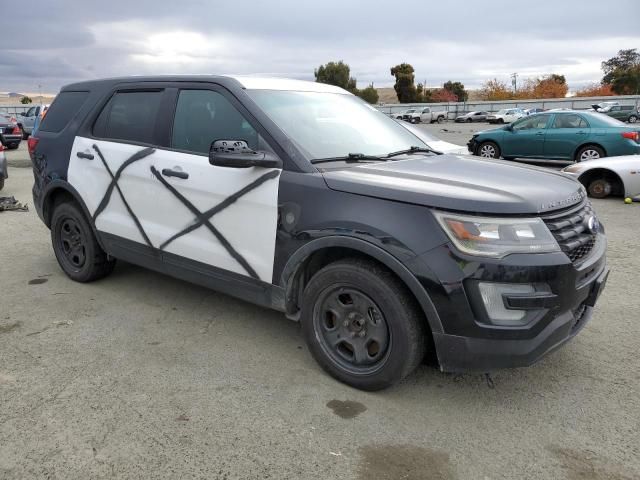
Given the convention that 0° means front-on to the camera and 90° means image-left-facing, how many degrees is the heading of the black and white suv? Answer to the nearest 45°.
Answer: approximately 315°

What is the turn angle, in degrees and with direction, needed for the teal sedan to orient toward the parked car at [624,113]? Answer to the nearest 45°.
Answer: approximately 90° to its right

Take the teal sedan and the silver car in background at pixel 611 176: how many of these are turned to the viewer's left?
2

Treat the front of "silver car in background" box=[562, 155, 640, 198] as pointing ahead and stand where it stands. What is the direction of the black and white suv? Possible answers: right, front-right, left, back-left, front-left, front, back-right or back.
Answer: left

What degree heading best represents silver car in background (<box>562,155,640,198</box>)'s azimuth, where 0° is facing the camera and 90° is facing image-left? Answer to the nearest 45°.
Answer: approximately 90°

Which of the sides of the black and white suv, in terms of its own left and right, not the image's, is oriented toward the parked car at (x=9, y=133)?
back

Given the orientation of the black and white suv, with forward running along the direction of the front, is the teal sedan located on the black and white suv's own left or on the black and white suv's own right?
on the black and white suv's own left

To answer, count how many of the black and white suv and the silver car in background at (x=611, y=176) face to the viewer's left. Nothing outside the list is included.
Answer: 1

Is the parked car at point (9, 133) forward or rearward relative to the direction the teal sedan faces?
forward

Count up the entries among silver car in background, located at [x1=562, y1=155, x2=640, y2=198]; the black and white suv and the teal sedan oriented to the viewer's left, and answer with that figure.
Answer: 2

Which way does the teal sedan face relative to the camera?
to the viewer's left

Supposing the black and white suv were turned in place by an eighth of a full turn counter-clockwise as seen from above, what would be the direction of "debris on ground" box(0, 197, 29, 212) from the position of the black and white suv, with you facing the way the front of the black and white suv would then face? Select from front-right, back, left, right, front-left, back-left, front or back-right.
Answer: back-left

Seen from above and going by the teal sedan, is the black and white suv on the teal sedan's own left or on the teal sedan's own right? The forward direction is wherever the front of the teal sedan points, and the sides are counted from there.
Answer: on the teal sedan's own left

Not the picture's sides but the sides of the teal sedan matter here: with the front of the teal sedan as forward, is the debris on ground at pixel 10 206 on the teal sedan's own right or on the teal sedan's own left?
on the teal sedan's own left

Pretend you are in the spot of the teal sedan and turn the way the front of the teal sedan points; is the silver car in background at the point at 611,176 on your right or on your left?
on your left

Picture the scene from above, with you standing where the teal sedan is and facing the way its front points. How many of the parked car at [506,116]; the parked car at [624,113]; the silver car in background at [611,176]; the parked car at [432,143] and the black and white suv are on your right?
2

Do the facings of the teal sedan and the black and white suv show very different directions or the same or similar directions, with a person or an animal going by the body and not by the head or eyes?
very different directions
